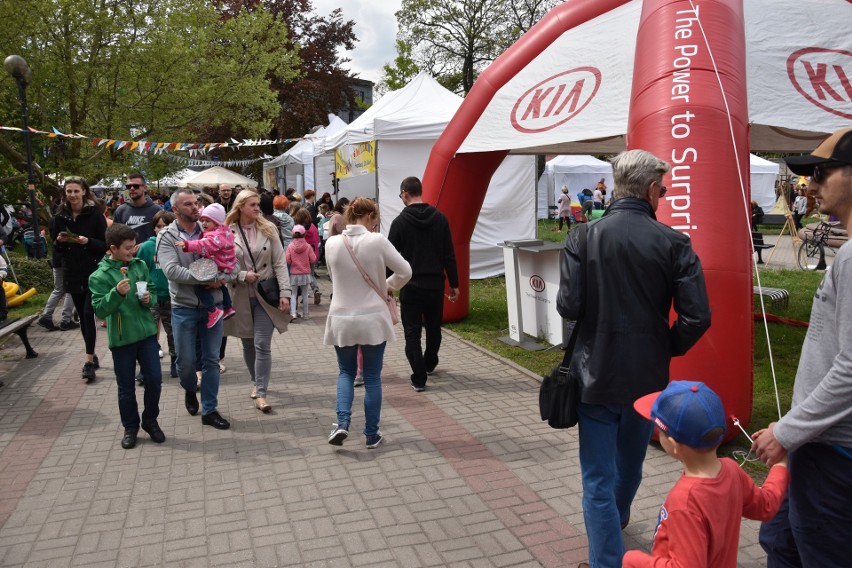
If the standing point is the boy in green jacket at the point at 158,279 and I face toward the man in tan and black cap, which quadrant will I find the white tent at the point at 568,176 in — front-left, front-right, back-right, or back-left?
back-left

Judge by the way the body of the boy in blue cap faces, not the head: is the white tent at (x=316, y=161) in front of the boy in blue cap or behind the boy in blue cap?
in front

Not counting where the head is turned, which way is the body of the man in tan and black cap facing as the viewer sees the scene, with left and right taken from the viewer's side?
facing to the left of the viewer

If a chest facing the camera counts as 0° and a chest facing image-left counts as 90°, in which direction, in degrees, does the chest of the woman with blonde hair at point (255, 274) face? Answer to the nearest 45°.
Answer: approximately 0°

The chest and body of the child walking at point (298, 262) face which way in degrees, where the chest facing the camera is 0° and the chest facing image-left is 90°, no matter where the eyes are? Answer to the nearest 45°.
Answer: approximately 180°

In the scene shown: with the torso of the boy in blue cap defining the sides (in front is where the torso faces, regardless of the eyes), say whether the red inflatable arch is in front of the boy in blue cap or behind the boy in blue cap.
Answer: in front

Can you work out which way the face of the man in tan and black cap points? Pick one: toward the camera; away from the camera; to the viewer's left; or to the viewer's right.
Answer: to the viewer's left

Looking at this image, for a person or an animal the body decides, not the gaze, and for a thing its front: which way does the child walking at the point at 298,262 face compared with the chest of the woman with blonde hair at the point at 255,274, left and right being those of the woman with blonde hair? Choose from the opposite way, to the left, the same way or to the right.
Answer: the opposite way

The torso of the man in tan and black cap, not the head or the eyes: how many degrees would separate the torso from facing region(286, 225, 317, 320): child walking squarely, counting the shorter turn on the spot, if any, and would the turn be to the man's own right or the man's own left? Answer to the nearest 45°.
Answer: approximately 45° to the man's own right

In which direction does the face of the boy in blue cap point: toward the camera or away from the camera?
away from the camera

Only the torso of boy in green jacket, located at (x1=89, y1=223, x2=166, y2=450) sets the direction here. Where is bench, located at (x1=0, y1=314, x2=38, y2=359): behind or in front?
behind

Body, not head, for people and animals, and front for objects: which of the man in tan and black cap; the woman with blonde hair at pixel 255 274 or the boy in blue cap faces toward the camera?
the woman with blonde hair

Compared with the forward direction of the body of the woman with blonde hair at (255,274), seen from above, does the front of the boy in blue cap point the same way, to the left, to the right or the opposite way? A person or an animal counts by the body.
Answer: the opposite way
